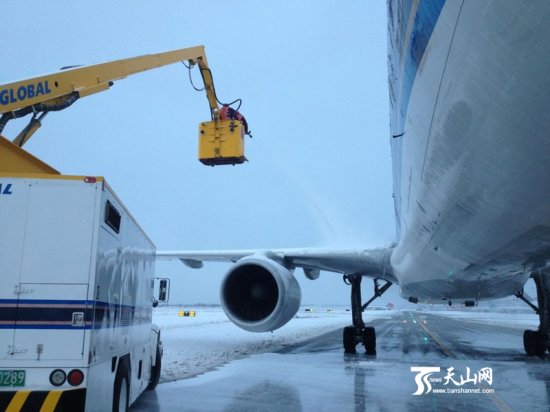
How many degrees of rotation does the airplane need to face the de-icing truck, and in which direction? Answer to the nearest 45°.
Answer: approximately 90° to its right

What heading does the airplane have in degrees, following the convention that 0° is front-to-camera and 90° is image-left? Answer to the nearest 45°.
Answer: approximately 0°
